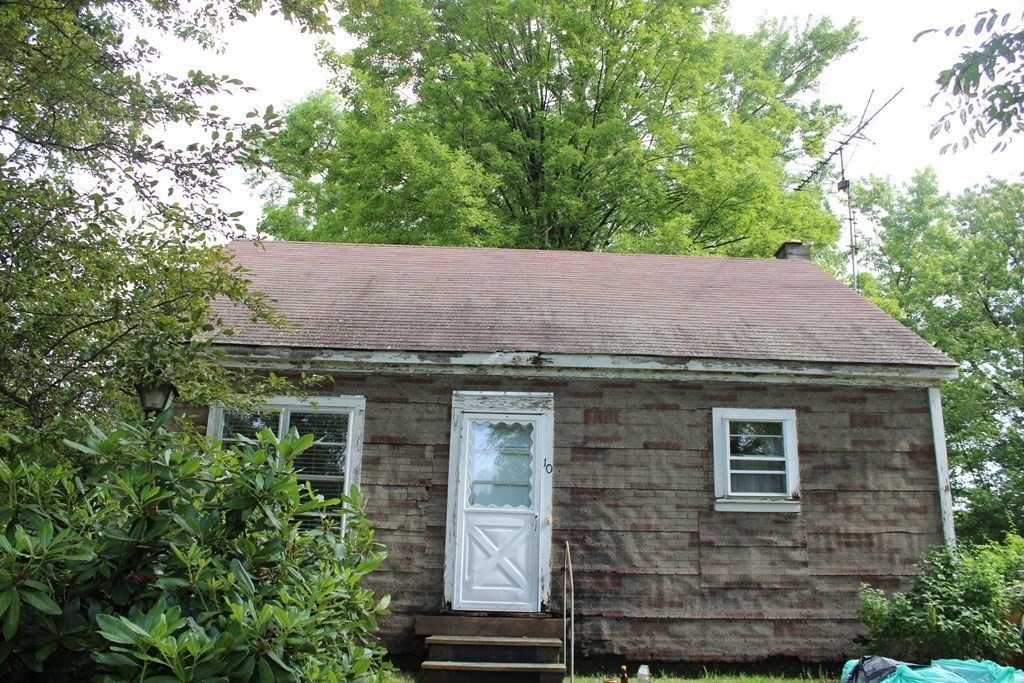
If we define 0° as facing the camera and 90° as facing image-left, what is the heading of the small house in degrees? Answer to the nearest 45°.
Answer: approximately 0°

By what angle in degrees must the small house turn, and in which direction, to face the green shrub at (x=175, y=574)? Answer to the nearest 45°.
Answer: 0° — it already faces it

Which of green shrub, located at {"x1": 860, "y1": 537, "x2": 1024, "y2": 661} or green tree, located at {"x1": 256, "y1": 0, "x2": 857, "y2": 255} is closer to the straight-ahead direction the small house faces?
the green shrub

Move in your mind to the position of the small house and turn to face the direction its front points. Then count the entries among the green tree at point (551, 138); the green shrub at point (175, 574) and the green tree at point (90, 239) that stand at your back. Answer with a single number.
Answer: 1

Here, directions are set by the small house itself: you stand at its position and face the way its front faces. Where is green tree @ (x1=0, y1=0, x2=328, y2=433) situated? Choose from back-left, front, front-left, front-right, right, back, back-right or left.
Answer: front-right

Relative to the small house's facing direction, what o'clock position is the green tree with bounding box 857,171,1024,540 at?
The green tree is roughly at 7 o'clock from the small house.

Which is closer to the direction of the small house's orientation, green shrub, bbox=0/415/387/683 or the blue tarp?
the green shrub

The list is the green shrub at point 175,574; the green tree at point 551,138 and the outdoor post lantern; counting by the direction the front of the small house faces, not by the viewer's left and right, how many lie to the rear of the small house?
1

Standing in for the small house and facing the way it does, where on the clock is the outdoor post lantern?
The outdoor post lantern is roughly at 2 o'clock from the small house.

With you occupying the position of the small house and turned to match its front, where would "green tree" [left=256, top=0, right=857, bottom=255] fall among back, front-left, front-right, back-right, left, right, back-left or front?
back

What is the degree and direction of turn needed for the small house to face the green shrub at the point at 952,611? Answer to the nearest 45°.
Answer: approximately 90° to its left
